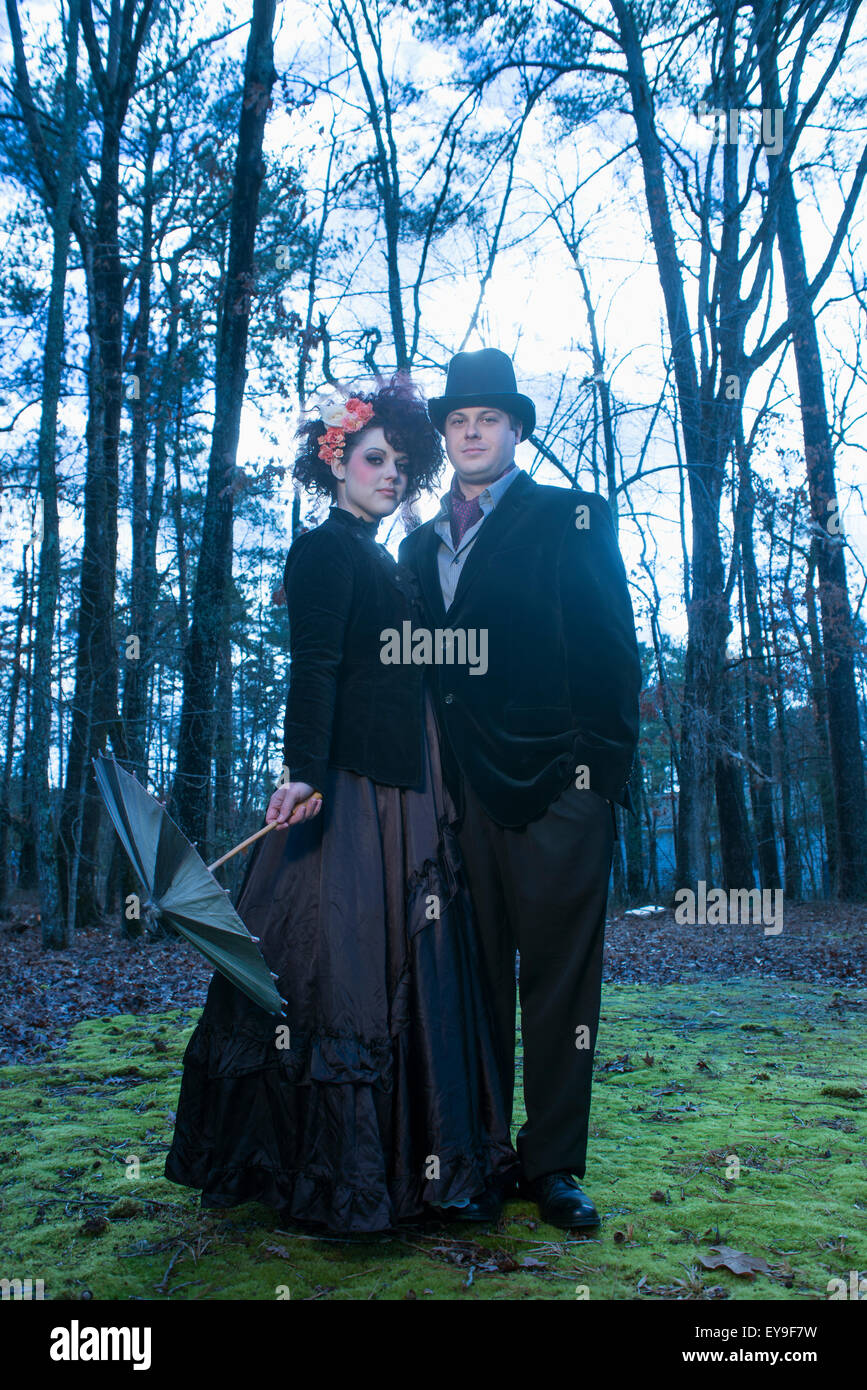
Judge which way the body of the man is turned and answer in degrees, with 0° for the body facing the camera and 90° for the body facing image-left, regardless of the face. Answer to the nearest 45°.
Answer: approximately 45°

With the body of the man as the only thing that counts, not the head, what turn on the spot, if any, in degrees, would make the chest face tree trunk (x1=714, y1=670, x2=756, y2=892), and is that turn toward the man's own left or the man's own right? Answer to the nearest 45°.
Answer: approximately 135° to the man's own right

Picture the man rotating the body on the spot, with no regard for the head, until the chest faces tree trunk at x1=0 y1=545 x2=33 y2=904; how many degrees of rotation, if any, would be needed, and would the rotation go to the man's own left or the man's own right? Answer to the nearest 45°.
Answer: approximately 90° to the man's own right

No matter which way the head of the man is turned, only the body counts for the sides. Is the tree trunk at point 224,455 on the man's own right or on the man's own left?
on the man's own right

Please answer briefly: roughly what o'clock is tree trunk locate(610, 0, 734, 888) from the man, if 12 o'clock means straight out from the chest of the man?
The tree trunk is roughly at 5 o'clock from the man.

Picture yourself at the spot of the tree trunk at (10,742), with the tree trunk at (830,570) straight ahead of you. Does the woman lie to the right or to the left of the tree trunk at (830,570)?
right

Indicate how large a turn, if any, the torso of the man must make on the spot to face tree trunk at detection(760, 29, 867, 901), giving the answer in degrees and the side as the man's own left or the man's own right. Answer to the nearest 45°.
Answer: approximately 135° to the man's own right
